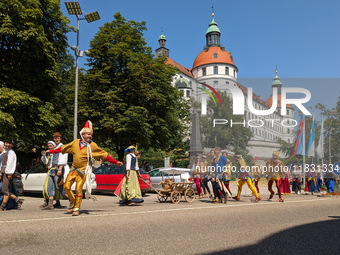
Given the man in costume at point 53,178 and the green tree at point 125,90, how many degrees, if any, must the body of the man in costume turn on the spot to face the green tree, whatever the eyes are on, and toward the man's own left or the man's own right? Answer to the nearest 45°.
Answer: approximately 135° to the man's own right

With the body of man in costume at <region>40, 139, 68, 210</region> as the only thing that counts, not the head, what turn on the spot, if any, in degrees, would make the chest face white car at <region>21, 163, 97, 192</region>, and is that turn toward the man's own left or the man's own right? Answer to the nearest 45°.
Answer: approximately 135° to the man's own right

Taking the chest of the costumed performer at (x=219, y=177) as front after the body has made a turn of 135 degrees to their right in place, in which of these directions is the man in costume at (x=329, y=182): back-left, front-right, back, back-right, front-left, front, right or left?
front-right

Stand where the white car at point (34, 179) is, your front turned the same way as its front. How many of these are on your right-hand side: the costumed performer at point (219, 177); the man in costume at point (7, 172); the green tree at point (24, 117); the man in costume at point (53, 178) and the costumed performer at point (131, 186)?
1

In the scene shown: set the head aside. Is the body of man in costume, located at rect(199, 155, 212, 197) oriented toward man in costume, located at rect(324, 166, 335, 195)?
no

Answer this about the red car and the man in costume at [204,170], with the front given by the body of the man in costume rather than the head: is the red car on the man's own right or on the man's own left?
on the man's own right

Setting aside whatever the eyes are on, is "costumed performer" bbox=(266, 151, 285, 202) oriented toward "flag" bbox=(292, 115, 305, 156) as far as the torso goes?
no

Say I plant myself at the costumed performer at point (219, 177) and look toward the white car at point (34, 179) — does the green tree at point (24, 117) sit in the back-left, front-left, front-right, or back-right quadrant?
front-right

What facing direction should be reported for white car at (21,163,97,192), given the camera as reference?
facing to the left of the viewer

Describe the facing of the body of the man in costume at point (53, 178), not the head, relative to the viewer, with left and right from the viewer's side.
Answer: facing the viewer and to the left of the viewer

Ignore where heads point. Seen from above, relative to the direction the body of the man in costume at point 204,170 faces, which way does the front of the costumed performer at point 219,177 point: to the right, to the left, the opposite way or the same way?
the same way

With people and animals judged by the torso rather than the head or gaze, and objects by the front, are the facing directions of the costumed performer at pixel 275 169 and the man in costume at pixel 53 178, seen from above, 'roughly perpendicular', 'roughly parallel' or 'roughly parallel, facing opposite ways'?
roughly parallel
